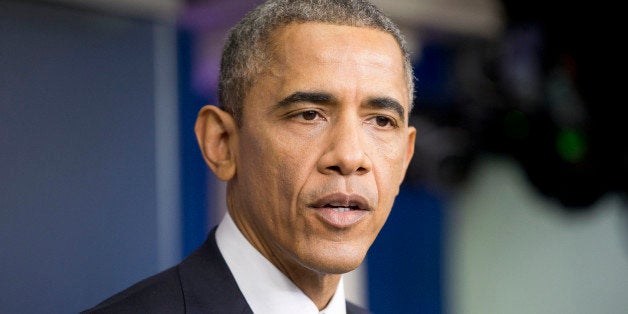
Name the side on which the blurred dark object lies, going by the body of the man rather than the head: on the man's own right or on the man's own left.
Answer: on the man's own left

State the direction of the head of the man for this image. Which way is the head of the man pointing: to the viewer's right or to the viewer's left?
to the viewer's right

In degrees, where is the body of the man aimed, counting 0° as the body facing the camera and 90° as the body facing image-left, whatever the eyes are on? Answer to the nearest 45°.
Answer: approximately 315°
